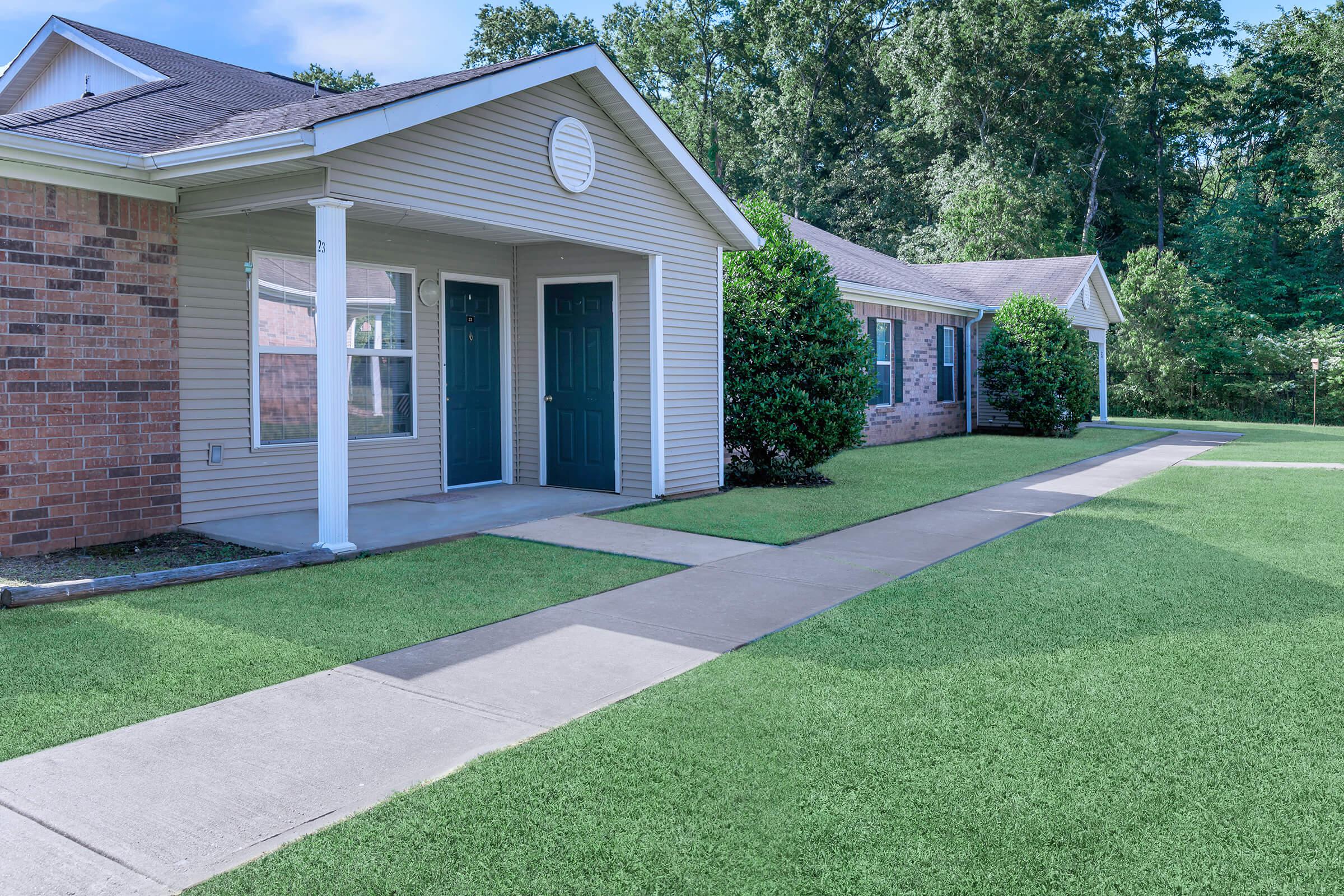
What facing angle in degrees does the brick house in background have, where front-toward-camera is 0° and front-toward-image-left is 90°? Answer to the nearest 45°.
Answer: approximately 315°

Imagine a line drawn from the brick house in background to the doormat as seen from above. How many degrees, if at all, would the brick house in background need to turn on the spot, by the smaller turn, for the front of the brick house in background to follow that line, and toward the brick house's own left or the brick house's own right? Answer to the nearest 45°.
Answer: approximately 45° to the brick house's own right

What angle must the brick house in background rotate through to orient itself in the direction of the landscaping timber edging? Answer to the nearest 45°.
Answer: approximately 45° to its right
